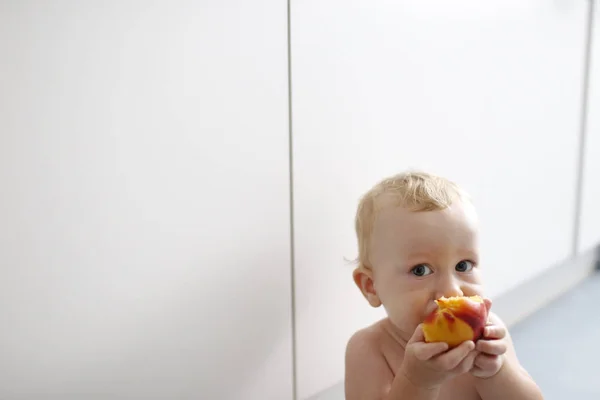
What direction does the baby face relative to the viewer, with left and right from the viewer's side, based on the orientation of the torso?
facing the viewer and to the right of the viewer
